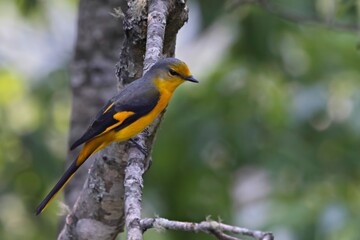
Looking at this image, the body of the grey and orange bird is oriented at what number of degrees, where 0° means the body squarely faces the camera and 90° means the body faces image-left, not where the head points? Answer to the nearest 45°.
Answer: approximately 270°

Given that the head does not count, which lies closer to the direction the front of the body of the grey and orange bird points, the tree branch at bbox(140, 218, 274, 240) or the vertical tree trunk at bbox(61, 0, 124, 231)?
the tree branch
